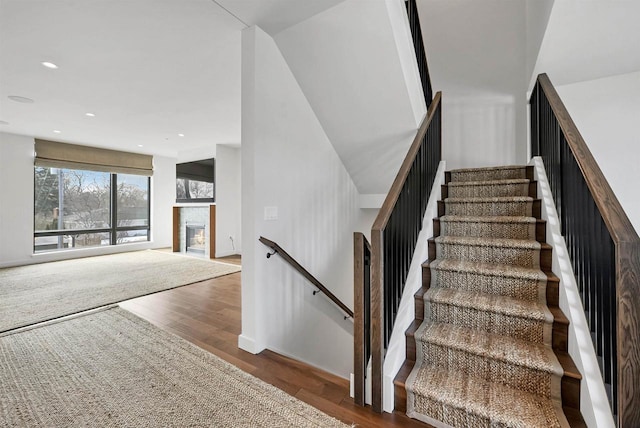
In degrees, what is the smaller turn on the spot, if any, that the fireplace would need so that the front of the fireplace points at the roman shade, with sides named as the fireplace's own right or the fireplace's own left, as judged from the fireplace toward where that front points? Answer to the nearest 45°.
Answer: approximately 45° to the fireplace's own right

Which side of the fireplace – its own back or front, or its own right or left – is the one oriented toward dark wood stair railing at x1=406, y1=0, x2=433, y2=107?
left

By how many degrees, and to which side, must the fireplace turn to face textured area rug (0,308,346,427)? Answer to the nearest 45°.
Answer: approximately 45° to its left

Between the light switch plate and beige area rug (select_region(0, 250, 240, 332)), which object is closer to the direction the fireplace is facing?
the beige area rug

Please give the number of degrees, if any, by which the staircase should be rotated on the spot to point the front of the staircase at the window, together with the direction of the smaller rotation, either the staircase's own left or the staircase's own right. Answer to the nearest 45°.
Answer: approximately 90° to the staircase's own right

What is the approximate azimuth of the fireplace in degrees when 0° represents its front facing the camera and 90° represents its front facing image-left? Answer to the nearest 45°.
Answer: approximately 45°
